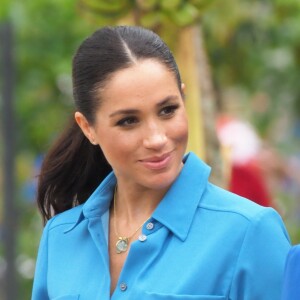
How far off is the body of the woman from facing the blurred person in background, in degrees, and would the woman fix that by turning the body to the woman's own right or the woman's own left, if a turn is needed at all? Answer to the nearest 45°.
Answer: approximately 180°

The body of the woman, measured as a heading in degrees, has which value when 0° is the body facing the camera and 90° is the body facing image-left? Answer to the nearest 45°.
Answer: approximately 0°
